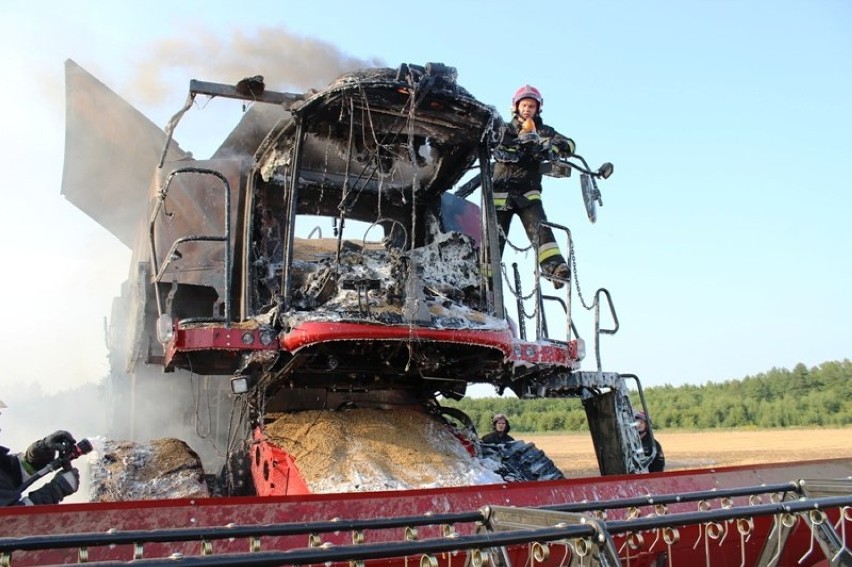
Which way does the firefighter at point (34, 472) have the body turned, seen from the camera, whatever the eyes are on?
to the viewer's right

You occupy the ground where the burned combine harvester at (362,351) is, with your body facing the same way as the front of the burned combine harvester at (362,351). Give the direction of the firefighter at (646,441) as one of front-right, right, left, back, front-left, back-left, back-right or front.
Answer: back-left

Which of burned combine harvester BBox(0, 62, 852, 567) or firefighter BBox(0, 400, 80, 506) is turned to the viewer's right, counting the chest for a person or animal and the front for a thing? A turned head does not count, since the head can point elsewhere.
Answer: the firefighter

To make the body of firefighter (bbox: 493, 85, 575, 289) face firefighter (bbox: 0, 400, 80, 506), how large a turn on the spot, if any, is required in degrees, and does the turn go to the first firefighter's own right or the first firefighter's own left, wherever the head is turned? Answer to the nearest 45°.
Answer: approximately 45° to the first firefighter's own right

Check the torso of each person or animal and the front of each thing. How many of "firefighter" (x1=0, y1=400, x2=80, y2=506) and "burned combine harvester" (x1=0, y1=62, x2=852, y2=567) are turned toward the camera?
1

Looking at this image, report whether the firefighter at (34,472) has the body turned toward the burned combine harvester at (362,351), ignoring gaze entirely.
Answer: yes

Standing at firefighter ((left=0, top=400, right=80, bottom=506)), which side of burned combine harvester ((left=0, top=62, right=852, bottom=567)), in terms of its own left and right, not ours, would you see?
right
